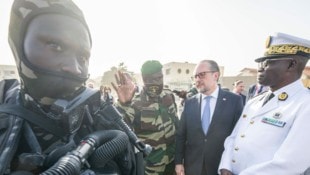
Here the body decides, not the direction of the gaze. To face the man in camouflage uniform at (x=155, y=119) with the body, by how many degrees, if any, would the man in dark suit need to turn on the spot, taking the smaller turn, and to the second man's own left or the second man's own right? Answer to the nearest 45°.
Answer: approximately 45° to the second man's own right

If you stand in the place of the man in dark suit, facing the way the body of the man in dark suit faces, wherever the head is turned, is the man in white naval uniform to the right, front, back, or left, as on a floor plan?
left

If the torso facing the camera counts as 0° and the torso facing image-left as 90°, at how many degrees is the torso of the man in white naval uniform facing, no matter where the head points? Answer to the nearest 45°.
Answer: approximately 45°

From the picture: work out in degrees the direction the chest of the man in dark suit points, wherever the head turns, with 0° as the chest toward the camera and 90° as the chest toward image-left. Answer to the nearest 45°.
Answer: approximately 45°

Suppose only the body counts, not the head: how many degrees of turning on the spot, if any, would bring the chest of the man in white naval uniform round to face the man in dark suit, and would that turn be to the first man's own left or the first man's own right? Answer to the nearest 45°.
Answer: approximately 90° to the first man's own right

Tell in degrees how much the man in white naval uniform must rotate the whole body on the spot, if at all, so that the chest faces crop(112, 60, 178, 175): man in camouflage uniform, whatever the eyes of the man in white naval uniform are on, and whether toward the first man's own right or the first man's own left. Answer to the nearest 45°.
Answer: approximately 45° to the first man's own right
